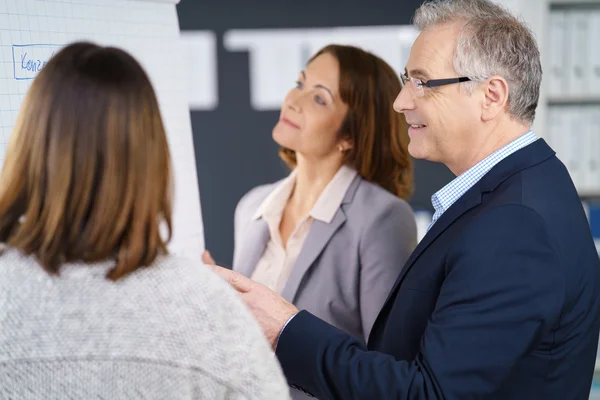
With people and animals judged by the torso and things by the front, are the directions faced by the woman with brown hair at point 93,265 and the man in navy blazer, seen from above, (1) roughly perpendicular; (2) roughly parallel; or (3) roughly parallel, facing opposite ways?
roughly perpendicular

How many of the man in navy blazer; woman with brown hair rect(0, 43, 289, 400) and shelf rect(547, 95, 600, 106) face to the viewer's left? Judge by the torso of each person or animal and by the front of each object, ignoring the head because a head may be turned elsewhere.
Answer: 1

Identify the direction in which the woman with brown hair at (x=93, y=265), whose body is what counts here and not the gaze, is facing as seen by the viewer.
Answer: away from the camera

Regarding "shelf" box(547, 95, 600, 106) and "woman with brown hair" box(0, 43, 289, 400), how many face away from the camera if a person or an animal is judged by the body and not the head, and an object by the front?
1

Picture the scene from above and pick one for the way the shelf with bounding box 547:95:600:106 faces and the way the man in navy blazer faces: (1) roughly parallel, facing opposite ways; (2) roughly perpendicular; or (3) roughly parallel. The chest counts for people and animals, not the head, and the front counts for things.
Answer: roughly perpendicular

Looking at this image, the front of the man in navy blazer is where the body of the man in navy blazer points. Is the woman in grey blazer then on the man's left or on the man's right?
on the man's right

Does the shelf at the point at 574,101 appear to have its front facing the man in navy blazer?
yes

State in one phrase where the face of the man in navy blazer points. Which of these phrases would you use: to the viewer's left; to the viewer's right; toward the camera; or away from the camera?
to the viewer's left

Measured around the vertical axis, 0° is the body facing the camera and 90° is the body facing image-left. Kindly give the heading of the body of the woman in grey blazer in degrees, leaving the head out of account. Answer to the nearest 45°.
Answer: approximately 45°

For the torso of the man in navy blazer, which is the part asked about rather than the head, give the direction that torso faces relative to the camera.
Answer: to the viewer's left

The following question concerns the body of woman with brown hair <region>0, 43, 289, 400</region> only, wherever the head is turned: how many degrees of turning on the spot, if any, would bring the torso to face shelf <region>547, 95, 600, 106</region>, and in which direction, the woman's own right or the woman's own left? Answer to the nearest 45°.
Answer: approximately 45° to the woman's own right

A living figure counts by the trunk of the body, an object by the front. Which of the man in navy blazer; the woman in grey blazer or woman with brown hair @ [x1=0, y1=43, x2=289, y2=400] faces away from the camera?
the woman with brown hair

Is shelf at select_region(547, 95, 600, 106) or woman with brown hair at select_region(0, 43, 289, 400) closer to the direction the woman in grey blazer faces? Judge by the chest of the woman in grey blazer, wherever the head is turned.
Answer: the woman with brown hair

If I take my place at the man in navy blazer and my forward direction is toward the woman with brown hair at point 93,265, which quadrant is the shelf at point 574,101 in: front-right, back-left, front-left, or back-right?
back-right

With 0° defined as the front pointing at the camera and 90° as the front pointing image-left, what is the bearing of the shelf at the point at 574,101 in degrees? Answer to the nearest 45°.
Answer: approximately 0°

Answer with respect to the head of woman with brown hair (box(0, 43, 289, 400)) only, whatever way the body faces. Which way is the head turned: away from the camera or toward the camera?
away from the camera
